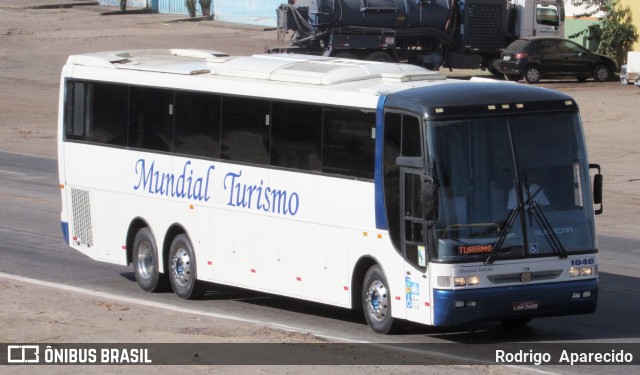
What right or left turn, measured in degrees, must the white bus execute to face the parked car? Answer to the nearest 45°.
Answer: approximately 135° to its left

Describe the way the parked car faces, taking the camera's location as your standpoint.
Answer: facing away from the viewer and to the right of the viewer

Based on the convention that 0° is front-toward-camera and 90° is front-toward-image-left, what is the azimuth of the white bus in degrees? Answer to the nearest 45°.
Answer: approximately 315°

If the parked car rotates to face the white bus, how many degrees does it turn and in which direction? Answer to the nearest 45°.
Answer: approximately 135° to its right
